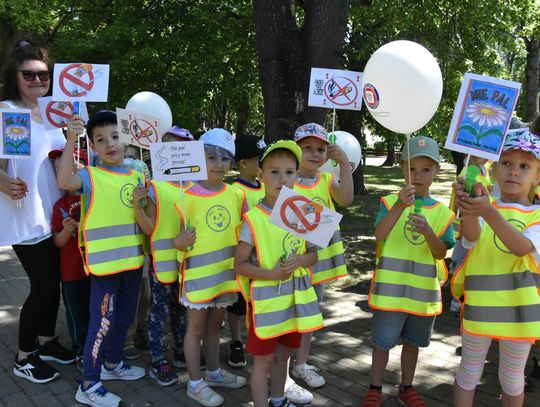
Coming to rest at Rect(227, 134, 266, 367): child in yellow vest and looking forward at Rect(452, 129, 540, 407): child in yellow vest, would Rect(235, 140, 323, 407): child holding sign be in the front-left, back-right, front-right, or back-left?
front-right

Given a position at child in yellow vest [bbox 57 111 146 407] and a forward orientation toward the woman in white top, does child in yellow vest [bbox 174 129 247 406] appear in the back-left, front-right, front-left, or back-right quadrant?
back-right

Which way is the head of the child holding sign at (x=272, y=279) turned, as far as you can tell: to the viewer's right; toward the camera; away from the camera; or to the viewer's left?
toward the camera

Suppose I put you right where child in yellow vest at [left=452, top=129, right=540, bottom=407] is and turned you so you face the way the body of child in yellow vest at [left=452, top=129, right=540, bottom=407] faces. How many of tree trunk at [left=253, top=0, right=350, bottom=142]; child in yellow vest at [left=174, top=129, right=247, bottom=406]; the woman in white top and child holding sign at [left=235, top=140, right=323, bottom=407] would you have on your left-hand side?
0

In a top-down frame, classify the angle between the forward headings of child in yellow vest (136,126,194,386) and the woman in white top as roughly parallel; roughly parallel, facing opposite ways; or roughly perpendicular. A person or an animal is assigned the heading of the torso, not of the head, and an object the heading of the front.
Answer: roughly parallel

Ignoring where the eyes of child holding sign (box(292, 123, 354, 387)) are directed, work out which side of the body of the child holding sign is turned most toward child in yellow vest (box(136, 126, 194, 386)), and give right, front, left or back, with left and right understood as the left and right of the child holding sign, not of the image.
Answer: right

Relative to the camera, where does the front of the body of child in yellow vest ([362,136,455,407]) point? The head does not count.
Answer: toward the camera

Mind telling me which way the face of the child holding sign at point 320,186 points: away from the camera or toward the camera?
toward the camera

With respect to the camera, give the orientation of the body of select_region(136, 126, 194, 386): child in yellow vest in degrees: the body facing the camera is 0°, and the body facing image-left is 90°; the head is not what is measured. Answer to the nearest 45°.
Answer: approximately 315°

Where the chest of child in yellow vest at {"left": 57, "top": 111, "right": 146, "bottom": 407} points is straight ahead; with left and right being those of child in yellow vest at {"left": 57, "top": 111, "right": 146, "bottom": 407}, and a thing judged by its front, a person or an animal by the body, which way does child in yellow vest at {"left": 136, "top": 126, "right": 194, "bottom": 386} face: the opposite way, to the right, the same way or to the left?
the same way

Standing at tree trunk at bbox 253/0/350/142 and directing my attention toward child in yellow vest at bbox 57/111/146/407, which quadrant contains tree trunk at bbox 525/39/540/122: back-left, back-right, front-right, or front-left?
back-left

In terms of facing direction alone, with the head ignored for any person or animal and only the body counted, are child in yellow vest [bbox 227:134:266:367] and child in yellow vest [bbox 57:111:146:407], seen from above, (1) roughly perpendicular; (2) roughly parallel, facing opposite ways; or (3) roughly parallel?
roughly parallel

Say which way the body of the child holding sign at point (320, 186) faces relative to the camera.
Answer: toward the camera

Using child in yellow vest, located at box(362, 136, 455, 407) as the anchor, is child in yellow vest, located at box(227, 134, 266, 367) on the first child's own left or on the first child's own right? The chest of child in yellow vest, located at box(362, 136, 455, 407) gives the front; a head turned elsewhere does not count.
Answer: on the first child's own right
